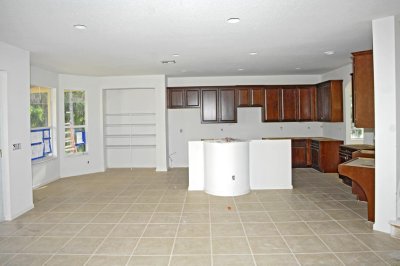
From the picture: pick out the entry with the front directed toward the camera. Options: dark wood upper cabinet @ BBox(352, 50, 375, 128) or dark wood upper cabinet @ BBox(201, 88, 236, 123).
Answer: dark wood upper cabinet @ BBox(201, 88, 236, 123)

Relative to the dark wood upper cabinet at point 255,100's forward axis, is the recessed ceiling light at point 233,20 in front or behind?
in front

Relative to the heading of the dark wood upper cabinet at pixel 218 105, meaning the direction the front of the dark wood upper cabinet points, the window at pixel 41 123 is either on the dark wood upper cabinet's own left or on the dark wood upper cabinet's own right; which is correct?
on the dark wood upper cabinet's own right

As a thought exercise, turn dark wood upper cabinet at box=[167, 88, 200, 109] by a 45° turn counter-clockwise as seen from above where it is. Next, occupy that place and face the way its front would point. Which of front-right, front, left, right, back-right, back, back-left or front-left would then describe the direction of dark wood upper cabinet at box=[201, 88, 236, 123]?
front-left

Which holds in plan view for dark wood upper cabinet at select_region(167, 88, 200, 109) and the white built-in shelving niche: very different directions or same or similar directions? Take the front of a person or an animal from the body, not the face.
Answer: same or similar directions

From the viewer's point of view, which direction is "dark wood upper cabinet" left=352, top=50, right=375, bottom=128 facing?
to the viewer's left

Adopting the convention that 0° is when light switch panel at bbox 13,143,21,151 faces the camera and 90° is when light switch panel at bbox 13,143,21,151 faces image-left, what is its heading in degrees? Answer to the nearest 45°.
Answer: approximately 315°

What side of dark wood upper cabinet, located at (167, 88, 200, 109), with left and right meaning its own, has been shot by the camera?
front

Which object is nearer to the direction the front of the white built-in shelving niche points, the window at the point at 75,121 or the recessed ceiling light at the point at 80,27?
the recessed ceiling light

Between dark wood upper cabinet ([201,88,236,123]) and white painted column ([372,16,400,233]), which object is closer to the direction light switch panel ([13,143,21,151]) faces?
the white painted column

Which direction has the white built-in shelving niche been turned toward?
toward the camera

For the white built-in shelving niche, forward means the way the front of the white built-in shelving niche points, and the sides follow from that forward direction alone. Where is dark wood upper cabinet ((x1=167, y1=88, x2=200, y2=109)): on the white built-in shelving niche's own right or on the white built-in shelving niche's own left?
on the white built-in shelving niche's own left

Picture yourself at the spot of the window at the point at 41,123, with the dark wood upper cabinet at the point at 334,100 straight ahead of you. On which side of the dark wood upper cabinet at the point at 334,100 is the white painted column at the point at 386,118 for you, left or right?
right

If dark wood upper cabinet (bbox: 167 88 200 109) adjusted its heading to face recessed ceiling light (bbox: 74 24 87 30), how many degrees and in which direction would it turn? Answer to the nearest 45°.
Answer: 0° — it already faces it

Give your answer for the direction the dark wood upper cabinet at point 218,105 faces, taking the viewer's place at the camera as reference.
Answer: facing the viewer
